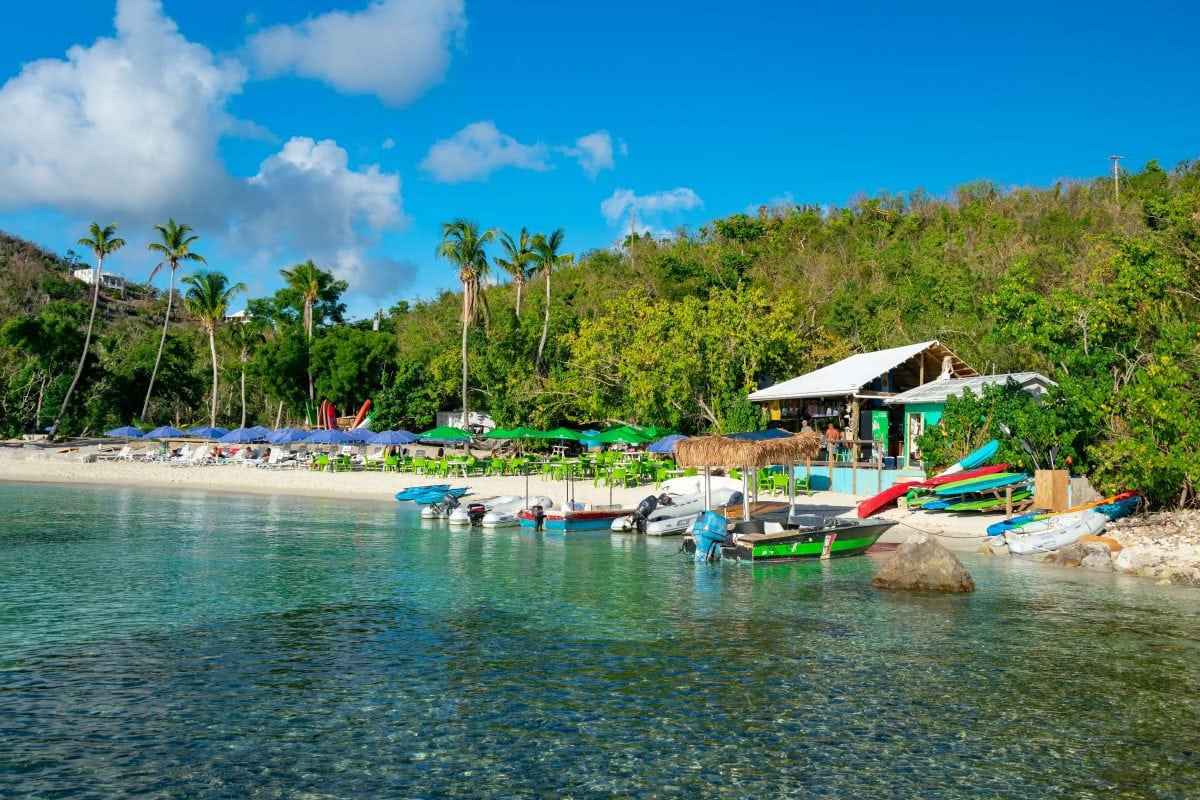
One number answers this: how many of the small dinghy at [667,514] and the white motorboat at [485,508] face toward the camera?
0

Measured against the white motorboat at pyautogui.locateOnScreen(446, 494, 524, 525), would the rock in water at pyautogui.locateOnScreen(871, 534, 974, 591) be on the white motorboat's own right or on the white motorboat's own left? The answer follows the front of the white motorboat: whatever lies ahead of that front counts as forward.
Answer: on the white motorboat's own right

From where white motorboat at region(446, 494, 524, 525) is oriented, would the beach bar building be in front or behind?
in front

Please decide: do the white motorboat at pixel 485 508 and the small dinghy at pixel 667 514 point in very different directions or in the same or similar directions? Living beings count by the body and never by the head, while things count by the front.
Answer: same or similar directions

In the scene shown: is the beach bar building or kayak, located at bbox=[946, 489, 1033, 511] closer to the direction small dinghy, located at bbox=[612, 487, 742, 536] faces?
the beach bar building

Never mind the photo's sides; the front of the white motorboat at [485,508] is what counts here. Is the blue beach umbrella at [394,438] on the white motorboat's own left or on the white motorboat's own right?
on the white motorboat's own left

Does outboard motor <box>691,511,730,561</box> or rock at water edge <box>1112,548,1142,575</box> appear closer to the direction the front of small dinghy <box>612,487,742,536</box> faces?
the rock at water edge

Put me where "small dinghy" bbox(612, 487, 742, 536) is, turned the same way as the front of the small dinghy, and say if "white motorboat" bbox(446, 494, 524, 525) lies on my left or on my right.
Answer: on my left

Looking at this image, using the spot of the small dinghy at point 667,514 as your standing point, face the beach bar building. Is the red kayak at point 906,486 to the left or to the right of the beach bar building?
right

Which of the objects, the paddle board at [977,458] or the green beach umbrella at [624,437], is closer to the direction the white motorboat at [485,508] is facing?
the green beach umbrella

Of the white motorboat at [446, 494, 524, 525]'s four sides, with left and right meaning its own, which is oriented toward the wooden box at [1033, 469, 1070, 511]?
right

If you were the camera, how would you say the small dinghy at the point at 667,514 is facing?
facing away from the viewer and to the right of the viewer

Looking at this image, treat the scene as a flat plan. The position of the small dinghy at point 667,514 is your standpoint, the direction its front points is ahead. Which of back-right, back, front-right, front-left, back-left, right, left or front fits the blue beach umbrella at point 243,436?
left

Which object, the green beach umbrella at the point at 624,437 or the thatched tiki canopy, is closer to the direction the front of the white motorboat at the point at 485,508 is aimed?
the green beach umbrella

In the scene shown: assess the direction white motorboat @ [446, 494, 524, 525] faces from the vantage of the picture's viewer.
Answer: facing away from the viewer and to the right of the viewer

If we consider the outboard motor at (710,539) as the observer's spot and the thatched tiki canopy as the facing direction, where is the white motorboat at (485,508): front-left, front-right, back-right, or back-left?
front-left

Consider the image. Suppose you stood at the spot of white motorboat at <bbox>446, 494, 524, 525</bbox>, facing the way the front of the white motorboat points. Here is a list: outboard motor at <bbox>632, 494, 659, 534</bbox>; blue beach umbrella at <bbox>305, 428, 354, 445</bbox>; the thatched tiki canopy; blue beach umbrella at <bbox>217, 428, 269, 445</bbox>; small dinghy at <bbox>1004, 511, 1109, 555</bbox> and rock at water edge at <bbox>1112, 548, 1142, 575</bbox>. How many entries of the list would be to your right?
4
